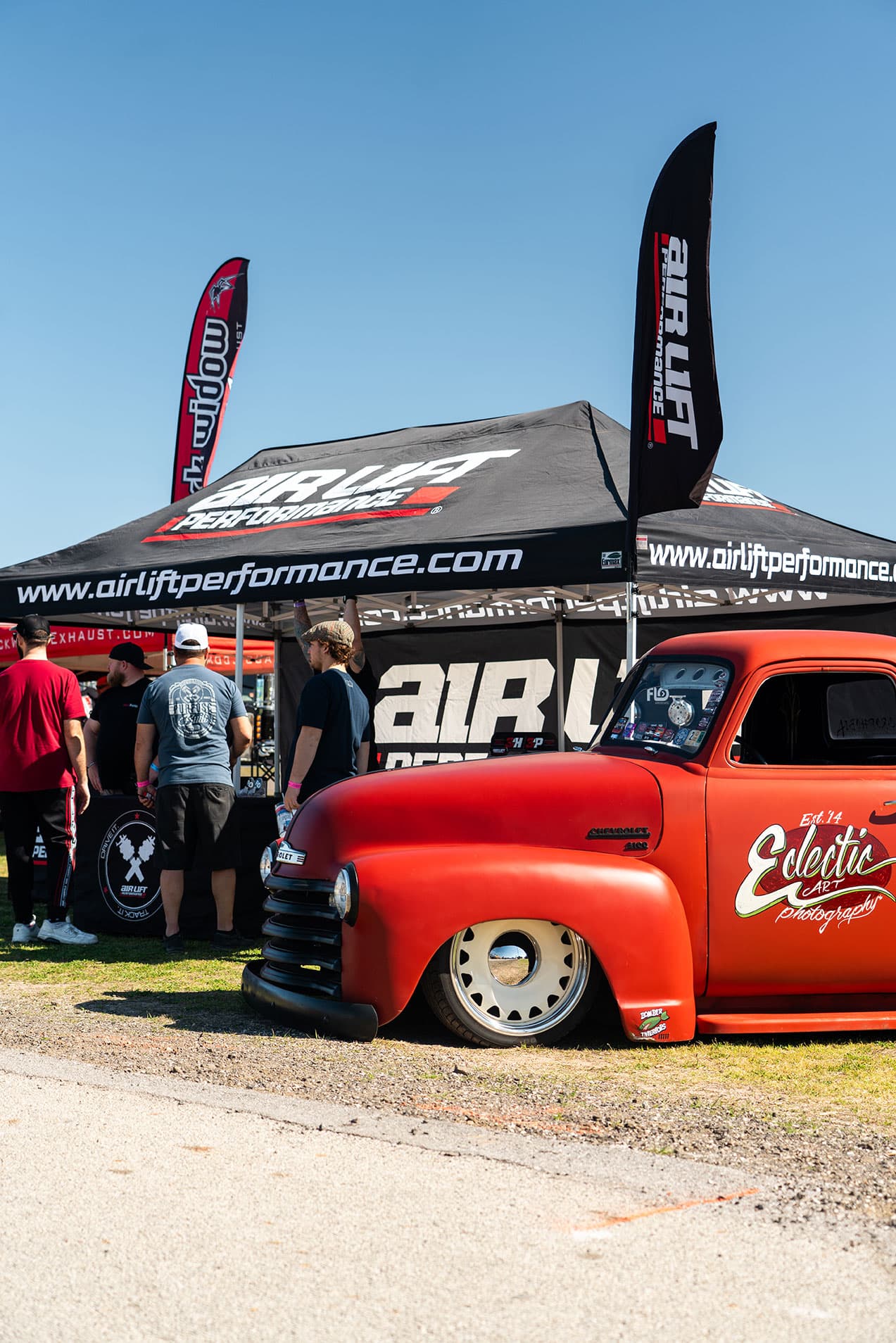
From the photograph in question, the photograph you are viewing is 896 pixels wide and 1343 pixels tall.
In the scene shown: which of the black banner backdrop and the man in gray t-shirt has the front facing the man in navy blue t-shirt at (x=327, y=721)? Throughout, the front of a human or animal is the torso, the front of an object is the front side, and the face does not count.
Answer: the black banner backdrop

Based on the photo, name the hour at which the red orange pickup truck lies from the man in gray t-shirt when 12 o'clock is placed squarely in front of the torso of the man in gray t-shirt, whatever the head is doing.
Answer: The red orange pickup truck is roughly at 5 o'clock from the man in gray t-shirt.

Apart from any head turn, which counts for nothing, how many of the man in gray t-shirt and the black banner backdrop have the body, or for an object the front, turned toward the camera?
1

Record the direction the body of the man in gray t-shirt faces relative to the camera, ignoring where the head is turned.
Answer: away from the camera

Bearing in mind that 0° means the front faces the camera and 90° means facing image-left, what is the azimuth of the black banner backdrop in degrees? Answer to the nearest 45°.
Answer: approximately 0°

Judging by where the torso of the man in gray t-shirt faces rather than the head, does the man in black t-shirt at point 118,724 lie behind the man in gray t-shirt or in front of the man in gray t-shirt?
in front

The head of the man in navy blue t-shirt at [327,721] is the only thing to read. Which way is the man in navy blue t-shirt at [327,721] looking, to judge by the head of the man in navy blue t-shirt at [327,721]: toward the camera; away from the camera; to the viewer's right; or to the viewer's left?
to the viewer's left

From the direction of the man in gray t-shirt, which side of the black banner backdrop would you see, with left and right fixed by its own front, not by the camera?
front

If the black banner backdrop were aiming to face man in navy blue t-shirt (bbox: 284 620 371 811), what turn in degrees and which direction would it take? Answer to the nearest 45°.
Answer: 0° — it already faces them

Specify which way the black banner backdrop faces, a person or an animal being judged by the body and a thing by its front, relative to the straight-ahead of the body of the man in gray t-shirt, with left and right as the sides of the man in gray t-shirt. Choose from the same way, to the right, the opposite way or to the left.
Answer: the opposite way

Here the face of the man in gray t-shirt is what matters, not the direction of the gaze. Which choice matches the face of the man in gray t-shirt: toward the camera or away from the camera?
away from the camera
